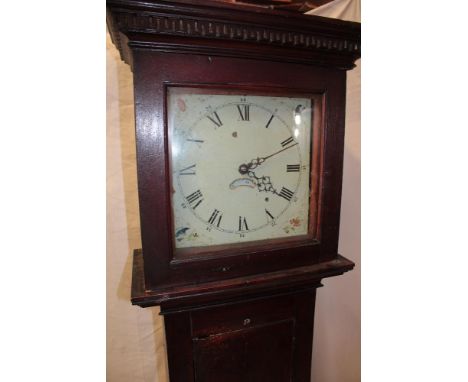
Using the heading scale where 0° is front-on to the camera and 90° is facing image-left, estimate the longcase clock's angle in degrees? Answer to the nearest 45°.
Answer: approximately 315°
